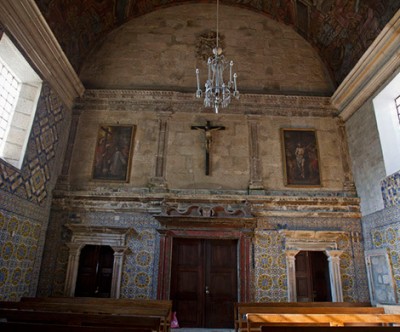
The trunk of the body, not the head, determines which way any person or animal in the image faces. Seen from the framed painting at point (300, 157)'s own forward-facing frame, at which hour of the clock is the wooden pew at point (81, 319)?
The wooden pew is roughly at 1 o'clock from the framed painting.

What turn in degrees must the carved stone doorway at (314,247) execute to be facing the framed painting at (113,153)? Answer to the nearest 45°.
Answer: approximately 90° to its right

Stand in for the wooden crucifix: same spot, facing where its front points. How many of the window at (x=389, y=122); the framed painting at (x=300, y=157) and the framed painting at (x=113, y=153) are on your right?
1

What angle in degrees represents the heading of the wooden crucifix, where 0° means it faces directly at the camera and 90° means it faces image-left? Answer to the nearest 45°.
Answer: approximately 0°

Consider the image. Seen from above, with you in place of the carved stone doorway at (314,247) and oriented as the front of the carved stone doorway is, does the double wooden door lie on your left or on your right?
on your right

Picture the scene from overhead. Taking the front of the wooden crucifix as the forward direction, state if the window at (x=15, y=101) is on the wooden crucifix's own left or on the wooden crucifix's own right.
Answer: on the wooden crucifix's own right

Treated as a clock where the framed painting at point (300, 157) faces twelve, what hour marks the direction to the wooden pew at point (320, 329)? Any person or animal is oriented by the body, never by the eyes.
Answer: The wooden pew is roughly at 12 o'clock from the framed painting.

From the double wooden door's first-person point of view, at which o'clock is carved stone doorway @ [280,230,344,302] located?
The carved stone doorway is roughly at 9 o'clock from the double wooden door.
